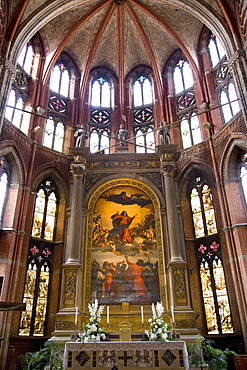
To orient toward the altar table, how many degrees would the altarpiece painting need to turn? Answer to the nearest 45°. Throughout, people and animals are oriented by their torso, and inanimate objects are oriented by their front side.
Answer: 0° — it already faces it

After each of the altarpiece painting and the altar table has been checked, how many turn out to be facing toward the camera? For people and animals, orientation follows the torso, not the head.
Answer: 2

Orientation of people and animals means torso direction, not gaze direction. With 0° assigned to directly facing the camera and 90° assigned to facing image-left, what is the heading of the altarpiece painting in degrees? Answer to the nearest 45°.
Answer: approximately 0°

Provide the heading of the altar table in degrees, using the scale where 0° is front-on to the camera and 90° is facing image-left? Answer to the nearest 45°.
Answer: approximately 0°

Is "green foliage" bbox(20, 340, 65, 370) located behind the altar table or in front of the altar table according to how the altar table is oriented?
behind
